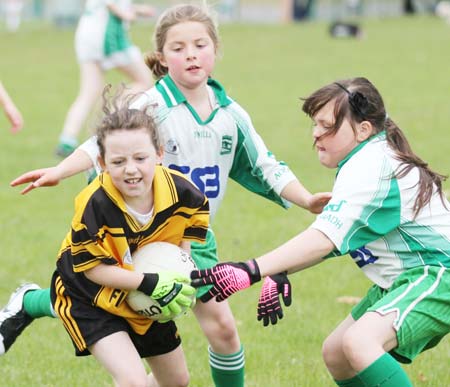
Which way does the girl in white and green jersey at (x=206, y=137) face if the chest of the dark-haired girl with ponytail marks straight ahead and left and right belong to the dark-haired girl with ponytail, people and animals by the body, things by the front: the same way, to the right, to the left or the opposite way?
to the left

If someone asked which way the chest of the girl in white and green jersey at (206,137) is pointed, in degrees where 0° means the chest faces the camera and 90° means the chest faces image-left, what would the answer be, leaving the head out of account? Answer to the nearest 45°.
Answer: approximately 0°

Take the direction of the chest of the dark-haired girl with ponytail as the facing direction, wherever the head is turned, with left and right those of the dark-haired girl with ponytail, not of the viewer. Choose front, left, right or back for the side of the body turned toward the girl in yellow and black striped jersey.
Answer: front

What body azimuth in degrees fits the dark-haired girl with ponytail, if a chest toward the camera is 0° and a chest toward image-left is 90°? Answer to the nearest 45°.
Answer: approximately 90°

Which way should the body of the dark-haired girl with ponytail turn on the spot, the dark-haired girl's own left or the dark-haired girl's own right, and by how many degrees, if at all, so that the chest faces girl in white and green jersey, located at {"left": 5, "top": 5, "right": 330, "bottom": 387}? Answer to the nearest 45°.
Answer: approximately 45° to the dark-haired girl's own right

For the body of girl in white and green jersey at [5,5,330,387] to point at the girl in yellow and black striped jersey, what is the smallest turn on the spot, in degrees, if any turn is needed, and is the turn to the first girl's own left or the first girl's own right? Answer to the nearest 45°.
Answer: approximately 45° to the first girl's own right

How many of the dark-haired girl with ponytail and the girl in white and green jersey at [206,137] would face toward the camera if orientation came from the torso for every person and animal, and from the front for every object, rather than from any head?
1

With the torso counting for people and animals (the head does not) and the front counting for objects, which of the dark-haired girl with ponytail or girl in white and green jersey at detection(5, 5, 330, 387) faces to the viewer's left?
the dark-haired girl with ponytail

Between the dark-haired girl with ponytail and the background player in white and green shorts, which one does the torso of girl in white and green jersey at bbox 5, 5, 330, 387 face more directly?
the dark-haired girl with ponytail

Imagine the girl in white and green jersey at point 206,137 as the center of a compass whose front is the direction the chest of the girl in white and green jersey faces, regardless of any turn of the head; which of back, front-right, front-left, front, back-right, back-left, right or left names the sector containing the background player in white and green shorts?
back
